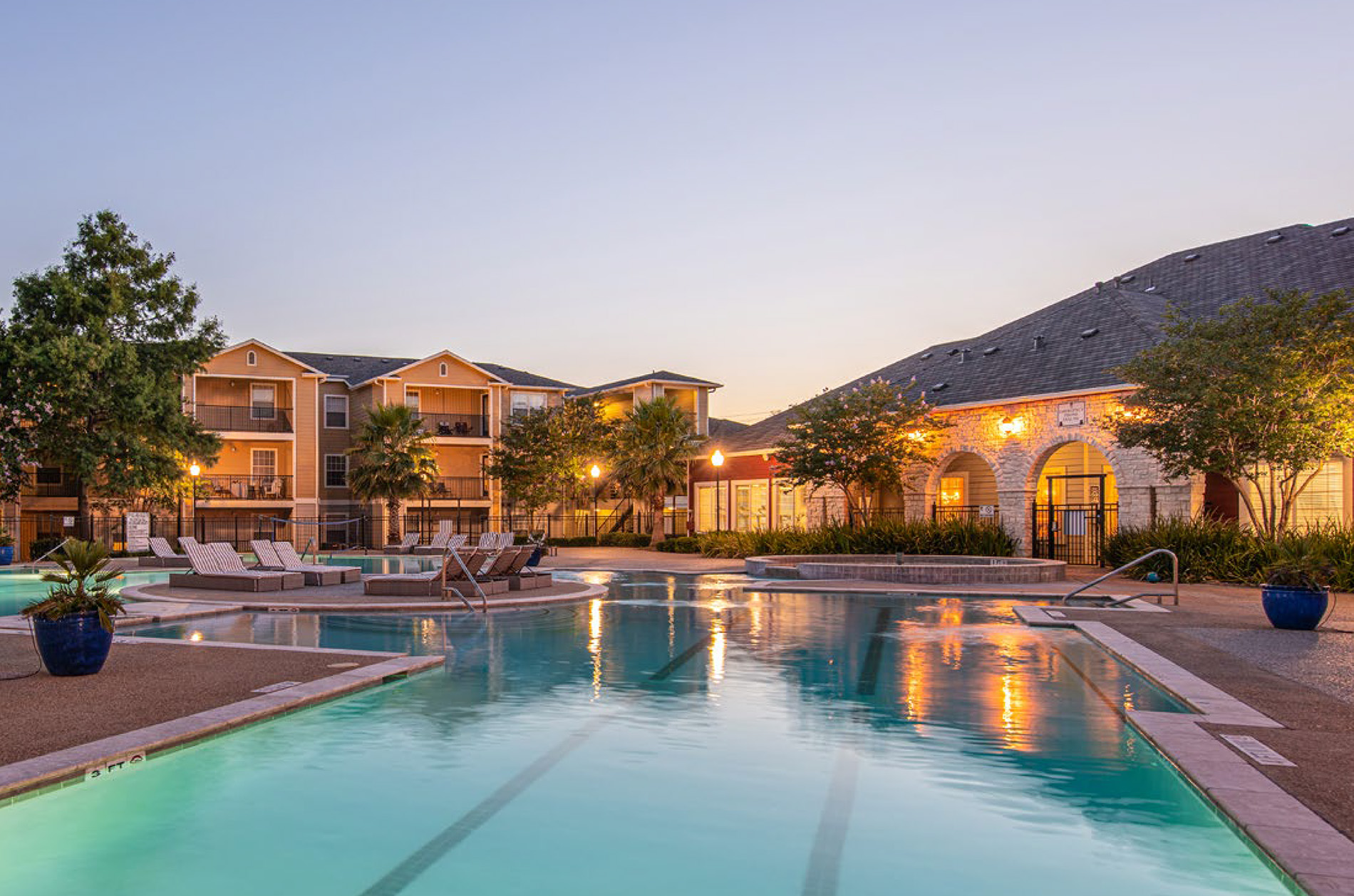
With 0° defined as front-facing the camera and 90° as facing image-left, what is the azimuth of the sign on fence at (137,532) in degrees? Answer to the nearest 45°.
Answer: approximately 0°

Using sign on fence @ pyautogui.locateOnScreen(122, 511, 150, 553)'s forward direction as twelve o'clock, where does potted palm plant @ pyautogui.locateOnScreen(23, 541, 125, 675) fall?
The potted palm plant is roughly at 12 o'clock from the sign on fence.

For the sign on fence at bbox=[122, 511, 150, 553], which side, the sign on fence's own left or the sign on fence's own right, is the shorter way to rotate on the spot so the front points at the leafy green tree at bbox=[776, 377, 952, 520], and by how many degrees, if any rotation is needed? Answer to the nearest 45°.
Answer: approximately 45° to the sign on fence's own left

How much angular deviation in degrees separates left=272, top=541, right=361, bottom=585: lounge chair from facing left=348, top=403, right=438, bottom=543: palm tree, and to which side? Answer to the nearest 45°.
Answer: approximately 90° to its left

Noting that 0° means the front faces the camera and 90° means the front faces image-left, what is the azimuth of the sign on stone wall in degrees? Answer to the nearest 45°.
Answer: approximately 0°

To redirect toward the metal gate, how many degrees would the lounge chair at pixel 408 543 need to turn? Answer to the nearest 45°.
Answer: approximately 135° to its left

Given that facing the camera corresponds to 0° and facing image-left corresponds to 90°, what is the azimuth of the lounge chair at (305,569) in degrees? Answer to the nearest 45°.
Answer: approximately 270°
